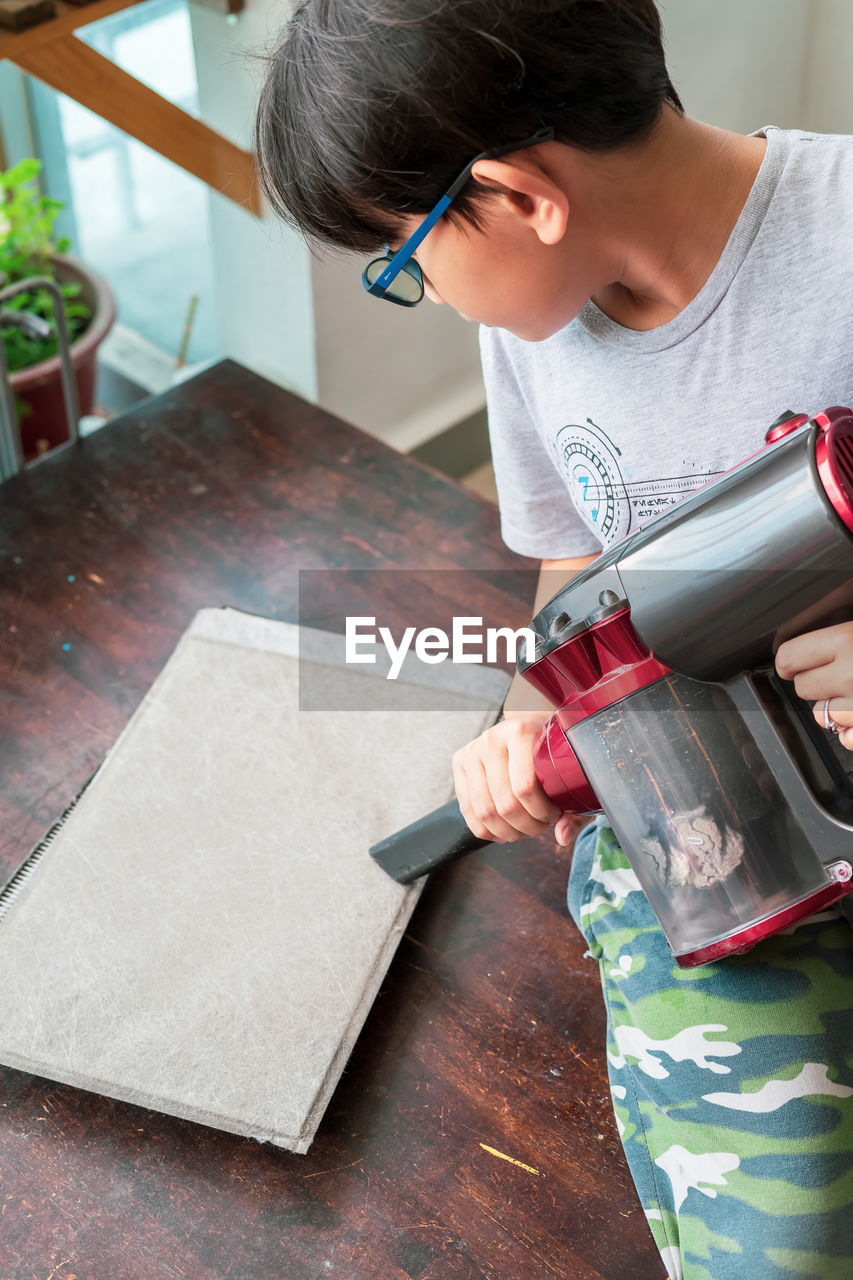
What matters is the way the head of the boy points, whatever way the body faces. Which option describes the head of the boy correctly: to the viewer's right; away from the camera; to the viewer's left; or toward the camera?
to the viewer's left

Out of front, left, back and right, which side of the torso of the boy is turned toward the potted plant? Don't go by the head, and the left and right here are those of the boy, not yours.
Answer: right

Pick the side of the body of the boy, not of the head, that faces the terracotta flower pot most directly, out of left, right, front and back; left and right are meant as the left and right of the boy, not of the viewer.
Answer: right

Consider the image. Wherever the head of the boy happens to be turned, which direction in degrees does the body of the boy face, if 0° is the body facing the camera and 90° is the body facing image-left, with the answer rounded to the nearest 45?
approximately 45°
